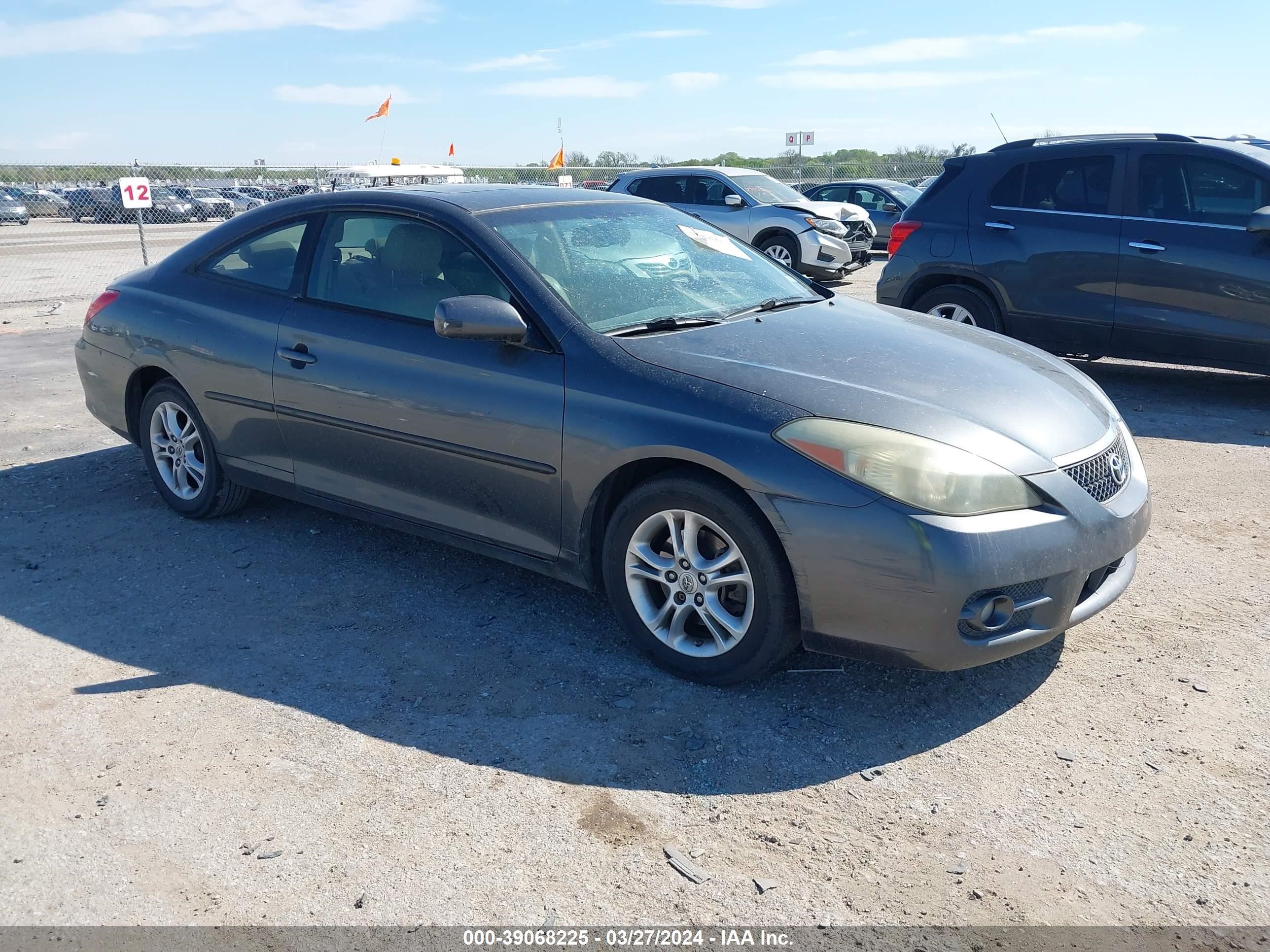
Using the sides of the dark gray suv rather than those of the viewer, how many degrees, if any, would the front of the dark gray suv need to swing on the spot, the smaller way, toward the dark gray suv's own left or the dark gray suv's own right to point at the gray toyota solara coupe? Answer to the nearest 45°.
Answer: approximately 90° to the dark gray suv's own right

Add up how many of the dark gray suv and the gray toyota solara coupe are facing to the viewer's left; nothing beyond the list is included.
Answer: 0

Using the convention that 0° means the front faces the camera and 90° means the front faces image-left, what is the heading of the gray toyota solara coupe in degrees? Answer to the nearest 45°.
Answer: approximately 315°

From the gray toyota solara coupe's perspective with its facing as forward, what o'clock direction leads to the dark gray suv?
The dark gray suv is roughly at 9 o'clock from the gray toyota solara coupe.

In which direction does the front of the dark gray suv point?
to the viewer's right

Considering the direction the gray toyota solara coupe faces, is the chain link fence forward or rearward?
rearward
